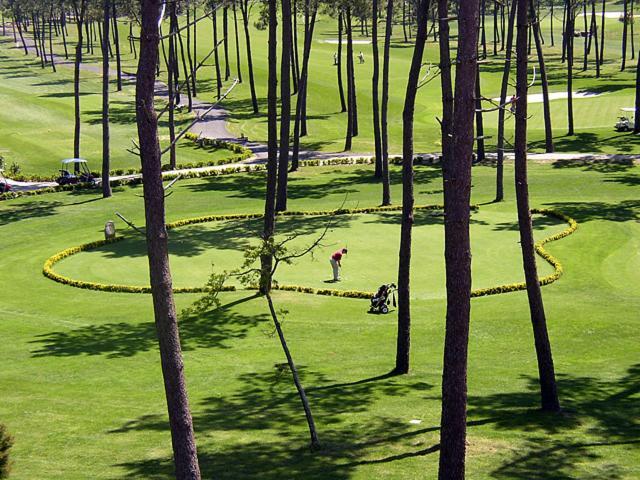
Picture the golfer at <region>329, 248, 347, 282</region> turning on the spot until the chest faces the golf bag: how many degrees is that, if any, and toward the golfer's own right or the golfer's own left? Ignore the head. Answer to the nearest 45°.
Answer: approximately 45° to the golfer's own right

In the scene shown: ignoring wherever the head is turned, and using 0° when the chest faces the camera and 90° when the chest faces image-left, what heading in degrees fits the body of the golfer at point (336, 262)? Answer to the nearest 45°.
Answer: approximately 270°

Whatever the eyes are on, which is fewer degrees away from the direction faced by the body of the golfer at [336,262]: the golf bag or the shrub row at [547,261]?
the shrub row

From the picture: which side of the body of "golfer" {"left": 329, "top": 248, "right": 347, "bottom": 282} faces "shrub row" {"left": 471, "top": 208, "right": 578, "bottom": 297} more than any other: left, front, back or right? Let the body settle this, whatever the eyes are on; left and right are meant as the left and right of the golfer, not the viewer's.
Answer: front
